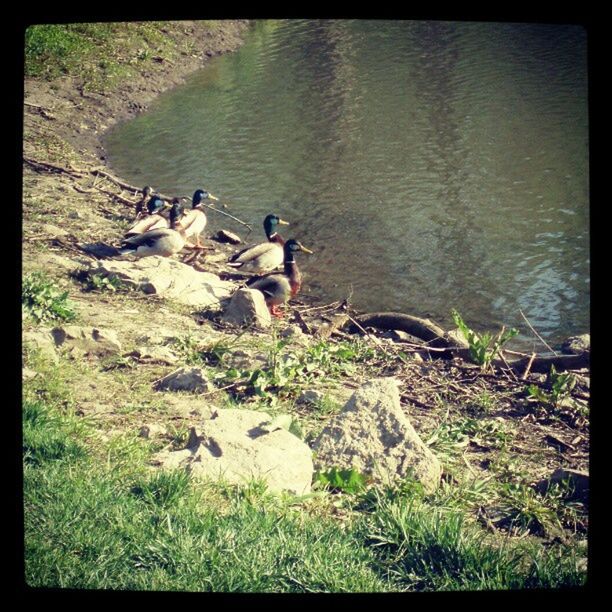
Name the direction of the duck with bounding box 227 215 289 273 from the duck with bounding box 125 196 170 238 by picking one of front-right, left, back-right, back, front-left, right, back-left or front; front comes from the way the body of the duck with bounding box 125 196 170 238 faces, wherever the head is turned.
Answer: front-right

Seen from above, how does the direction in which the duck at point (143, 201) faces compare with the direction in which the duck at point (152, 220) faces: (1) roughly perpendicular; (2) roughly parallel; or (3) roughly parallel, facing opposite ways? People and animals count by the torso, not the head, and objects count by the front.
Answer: roughly parallel

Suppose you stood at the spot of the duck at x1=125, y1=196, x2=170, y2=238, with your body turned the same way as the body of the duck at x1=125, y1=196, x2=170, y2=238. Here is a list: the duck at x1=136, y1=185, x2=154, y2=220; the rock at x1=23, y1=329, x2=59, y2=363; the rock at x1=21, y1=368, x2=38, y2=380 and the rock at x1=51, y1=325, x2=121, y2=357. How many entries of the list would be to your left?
1

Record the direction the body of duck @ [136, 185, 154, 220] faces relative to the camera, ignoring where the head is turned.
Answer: to the viewer's right

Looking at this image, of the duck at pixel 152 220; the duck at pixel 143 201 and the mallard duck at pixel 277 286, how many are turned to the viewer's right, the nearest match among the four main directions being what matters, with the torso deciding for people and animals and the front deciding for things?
3

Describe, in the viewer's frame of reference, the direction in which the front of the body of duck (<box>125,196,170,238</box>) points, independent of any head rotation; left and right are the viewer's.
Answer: facing to the right of the viewer

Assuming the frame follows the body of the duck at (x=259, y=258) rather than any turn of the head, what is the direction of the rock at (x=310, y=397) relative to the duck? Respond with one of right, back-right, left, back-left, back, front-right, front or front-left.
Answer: right

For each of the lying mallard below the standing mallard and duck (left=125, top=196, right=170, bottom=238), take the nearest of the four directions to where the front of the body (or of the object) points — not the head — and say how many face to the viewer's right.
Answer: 2

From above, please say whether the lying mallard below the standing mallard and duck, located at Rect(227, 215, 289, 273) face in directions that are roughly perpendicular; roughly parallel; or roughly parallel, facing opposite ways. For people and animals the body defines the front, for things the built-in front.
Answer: roughly parallel

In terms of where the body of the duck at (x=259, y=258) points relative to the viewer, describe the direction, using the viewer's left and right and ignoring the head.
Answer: facing to the right of the viewer

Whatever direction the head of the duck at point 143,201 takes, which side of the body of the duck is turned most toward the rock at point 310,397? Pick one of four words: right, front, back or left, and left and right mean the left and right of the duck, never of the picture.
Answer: right

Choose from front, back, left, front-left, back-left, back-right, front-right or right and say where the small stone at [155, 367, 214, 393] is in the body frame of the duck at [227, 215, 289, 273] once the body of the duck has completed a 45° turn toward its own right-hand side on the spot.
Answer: front-right

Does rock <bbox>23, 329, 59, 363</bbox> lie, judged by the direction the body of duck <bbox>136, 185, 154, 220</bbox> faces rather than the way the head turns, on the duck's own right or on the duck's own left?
on the duck's own right

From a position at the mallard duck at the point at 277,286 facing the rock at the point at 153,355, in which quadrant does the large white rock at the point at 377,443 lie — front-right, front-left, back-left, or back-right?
front-left
